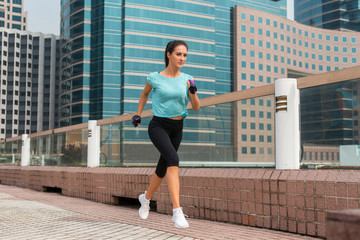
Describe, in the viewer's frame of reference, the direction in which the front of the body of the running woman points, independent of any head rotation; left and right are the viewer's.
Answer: facing the viewer and to the right of the viewer
